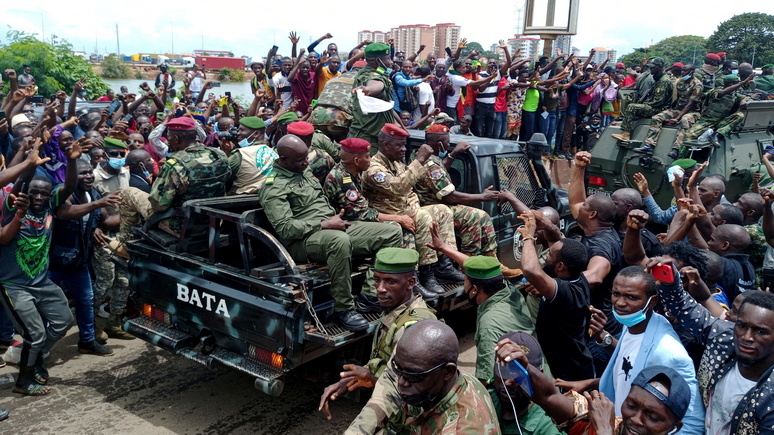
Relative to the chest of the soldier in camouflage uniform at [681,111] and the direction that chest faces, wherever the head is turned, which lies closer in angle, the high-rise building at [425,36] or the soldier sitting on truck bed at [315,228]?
the soldier sitting on truck bed

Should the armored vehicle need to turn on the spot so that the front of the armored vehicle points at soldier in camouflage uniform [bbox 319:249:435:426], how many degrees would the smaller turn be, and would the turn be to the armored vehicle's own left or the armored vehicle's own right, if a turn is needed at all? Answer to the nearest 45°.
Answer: approximately 135° to the armored vehicle's own right

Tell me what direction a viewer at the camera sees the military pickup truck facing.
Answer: facing away from the viewer and to the right of the viewer

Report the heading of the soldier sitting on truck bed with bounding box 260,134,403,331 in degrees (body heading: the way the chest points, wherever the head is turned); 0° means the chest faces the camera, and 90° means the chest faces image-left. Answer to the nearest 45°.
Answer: approximately 315°

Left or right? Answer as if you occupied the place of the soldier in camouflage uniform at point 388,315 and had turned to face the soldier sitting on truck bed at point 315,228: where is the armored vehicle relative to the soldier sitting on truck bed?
right

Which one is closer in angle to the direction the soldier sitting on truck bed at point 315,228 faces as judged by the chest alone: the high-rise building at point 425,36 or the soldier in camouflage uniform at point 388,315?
the soldier in camouflage uniform

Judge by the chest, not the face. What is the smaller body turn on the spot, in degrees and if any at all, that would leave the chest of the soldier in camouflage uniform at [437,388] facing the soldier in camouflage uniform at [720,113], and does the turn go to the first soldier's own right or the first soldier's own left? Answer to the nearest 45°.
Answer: approximately 180°
